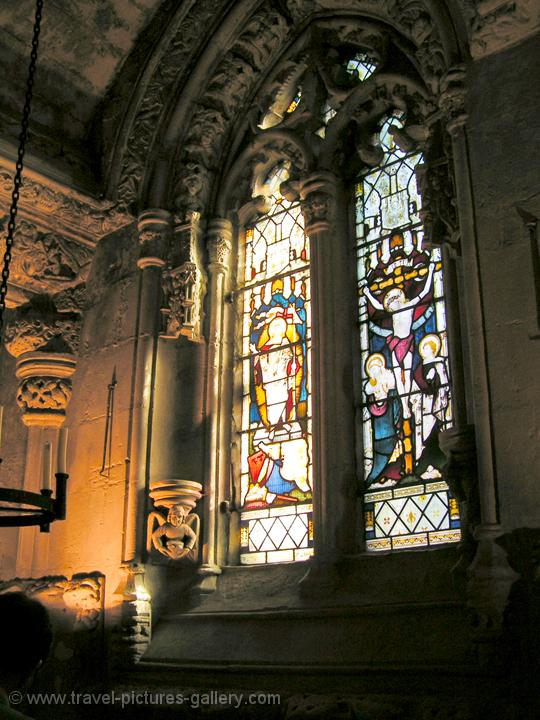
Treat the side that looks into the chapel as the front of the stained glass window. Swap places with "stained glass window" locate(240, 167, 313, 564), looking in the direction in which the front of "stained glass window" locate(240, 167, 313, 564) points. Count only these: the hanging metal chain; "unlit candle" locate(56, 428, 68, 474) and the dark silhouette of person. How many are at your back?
0

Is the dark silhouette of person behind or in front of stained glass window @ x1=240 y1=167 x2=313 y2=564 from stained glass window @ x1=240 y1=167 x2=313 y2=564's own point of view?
in front

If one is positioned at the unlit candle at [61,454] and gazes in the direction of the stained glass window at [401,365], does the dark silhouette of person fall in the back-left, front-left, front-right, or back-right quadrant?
back-right

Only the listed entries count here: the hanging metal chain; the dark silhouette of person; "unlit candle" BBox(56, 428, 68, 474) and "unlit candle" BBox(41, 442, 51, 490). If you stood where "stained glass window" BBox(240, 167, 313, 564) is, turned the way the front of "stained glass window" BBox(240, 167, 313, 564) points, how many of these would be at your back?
0

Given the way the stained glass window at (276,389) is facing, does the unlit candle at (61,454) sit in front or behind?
in front

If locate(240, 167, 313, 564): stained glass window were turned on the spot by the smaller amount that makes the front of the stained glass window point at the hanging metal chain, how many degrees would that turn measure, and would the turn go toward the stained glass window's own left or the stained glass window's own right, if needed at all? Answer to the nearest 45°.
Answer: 0° — it already faces it

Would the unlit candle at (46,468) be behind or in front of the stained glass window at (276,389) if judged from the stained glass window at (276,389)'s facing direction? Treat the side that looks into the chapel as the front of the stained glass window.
in front

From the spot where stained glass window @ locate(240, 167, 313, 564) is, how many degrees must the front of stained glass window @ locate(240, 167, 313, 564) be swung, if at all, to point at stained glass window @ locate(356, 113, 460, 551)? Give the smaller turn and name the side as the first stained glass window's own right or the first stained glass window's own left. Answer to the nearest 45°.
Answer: approximately 90° to the first stained glass window's own left

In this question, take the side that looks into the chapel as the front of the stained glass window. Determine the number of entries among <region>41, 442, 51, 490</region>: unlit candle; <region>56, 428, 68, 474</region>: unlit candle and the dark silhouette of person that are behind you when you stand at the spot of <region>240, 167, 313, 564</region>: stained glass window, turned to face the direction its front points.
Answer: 0

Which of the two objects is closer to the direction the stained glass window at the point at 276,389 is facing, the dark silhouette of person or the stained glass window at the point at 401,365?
the dark silhouette of person
